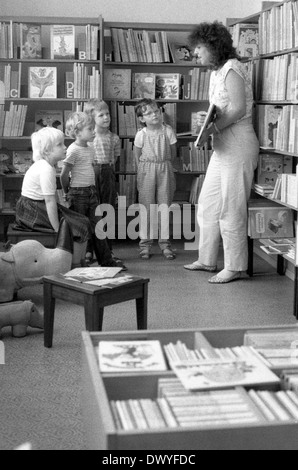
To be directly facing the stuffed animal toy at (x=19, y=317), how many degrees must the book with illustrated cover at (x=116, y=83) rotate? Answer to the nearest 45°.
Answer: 0° — it already faces it

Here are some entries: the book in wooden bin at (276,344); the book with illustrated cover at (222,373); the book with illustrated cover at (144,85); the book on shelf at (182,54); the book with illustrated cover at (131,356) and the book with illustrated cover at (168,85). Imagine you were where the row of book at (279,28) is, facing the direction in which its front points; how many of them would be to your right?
3

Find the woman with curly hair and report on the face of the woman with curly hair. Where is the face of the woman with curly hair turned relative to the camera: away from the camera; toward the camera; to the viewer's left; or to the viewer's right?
to the viewer's left

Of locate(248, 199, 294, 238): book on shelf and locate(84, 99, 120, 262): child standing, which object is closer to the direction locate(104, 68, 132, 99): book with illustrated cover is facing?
the child standing

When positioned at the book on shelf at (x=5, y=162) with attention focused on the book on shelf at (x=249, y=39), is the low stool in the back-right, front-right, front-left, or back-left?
front-right

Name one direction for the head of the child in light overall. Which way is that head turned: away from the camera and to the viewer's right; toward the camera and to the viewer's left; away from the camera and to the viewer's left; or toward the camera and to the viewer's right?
toward the camera and to the viewer's right

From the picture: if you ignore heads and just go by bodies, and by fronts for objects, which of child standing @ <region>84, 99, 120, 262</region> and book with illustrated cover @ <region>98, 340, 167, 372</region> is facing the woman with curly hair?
the child standing

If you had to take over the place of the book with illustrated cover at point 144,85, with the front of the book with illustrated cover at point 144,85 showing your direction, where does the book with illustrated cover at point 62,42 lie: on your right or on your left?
on your right

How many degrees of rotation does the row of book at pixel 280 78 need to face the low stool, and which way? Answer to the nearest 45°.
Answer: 0° — it already faces it

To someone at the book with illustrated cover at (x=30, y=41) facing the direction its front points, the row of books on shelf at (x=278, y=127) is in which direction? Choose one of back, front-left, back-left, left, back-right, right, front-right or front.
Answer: front-left

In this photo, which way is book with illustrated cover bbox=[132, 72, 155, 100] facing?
toward the camera

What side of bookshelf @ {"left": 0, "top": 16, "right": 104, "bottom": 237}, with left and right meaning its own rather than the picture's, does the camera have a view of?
front

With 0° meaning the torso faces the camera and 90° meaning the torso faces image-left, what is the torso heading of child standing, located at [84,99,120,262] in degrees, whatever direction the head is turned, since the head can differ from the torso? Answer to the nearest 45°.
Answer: approximately 315°

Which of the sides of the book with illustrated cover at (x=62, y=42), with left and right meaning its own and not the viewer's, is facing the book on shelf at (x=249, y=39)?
left

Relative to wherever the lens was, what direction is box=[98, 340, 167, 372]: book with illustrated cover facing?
facing the viewer
